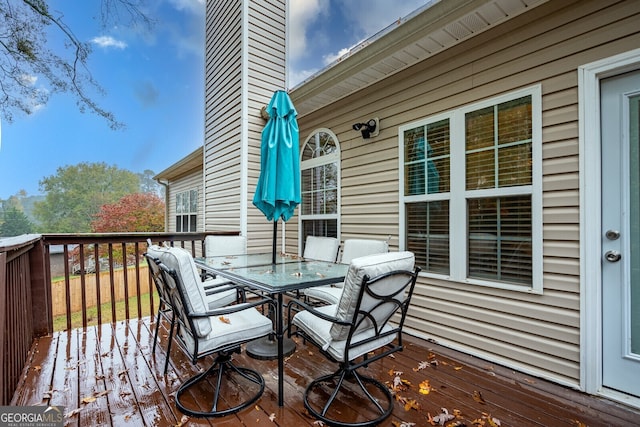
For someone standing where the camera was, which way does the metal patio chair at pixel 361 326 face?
facing away from the viewer and to the left of the viewer

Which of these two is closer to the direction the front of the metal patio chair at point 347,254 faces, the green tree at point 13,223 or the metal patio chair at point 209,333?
the metal patio chair

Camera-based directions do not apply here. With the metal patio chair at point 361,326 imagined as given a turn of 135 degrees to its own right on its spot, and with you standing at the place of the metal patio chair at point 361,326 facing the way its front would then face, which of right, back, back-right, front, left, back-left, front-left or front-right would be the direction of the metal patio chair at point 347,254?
left

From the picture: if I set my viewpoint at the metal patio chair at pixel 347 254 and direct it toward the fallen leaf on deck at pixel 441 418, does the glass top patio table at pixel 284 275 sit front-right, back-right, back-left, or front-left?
front-right

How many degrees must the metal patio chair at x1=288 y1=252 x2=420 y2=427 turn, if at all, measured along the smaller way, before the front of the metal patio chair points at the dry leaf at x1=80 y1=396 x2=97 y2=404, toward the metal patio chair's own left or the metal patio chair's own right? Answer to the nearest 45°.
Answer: approximately 45° to the metal patio chair's own left

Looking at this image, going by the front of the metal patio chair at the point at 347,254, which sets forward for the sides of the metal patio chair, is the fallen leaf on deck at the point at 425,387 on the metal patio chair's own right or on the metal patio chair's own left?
on the metal patio chair's own left

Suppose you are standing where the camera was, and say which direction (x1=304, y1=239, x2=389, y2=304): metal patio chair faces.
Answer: facing the viewer and to the left of the viewer

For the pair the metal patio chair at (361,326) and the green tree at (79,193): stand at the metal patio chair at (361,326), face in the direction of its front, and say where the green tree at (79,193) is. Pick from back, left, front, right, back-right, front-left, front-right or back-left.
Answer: front

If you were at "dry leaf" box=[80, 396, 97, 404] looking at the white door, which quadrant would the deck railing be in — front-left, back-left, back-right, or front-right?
back-left

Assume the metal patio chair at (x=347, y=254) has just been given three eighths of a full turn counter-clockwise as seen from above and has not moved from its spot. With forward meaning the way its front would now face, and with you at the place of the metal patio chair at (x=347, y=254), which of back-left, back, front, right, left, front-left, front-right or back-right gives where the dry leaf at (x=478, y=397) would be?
front-right

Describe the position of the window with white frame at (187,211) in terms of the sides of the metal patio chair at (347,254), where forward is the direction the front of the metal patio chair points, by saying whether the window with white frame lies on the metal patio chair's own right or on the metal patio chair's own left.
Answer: on the metal patio chair's own right

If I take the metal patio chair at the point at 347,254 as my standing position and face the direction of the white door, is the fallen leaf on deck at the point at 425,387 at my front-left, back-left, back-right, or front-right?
front-right

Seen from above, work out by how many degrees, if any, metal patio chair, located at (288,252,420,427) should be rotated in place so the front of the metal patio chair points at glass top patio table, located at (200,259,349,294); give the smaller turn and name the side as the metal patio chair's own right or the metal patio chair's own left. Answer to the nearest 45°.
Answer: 0° — it already faces it

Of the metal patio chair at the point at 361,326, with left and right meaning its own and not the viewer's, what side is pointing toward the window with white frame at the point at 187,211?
front
